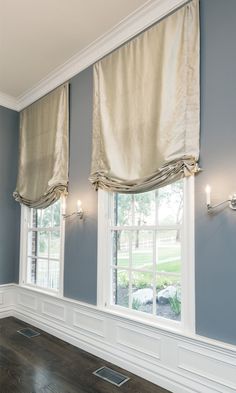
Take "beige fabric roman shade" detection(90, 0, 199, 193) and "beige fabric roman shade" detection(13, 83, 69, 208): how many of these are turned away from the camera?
0

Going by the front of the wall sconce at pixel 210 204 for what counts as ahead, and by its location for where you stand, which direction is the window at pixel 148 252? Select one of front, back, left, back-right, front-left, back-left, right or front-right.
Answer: right

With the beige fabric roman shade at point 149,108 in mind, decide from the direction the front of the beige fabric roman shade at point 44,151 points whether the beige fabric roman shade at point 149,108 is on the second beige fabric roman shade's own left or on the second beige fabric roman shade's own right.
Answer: on the second beige fabric roman shade's own left

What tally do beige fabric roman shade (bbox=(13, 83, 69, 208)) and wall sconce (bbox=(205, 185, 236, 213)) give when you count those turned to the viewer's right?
0

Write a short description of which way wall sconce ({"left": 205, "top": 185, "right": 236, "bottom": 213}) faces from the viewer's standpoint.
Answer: facing the viewer and to the left of the viewer

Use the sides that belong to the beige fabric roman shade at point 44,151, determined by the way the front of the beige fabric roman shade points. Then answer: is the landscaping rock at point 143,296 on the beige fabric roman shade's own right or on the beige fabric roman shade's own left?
on the beige fabric roman shade's own left

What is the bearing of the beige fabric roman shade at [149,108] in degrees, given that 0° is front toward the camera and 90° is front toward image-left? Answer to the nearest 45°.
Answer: approximately 45°
